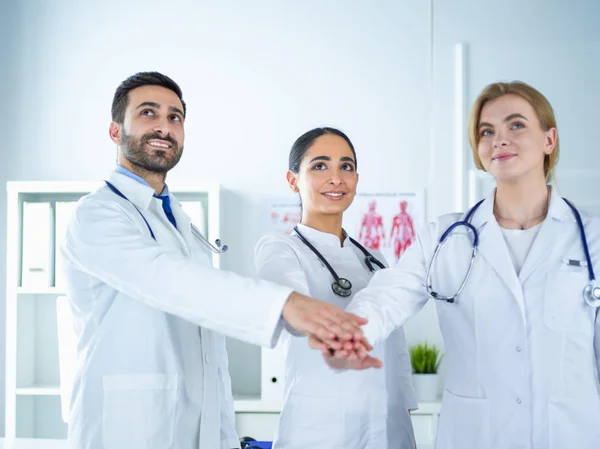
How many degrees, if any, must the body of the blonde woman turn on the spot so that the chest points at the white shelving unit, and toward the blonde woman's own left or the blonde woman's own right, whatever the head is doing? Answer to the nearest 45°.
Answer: approximately 135° to the blonde woman's own right

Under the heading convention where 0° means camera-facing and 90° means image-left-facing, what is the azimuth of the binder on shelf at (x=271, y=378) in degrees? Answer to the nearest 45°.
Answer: approximately 0°

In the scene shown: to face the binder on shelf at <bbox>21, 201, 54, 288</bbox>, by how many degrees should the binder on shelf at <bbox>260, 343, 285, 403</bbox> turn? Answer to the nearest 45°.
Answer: approximately 90° to its right

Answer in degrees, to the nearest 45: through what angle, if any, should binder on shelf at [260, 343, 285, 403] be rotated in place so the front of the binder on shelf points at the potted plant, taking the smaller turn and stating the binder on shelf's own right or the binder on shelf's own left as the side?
approximately 90° to the binder on shelf's own left

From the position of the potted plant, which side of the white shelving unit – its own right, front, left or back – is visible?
left

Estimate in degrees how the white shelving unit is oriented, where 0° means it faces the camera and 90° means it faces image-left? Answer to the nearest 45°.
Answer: approximately 0°

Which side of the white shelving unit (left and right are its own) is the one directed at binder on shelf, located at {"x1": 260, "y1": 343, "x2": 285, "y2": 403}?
left
